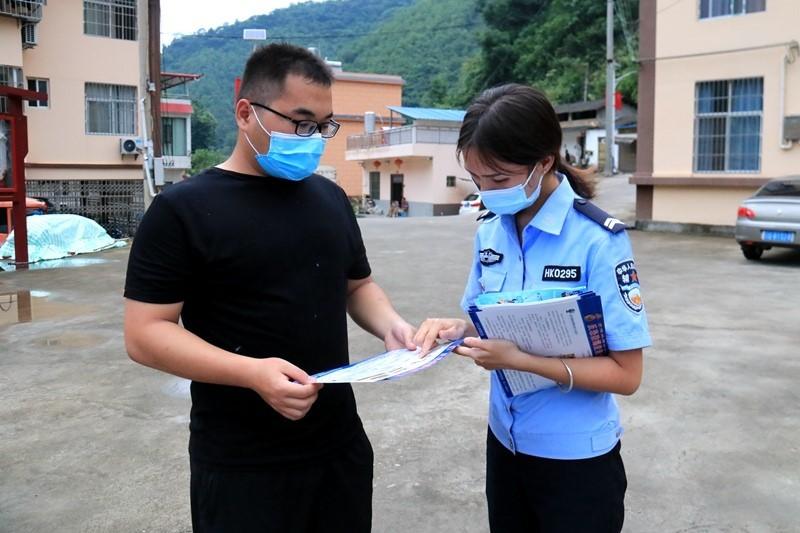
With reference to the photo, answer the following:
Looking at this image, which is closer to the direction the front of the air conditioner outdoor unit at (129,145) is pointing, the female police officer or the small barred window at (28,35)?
the female police officer

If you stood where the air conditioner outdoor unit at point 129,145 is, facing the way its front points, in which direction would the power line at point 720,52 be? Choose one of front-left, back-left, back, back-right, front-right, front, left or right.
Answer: front-left

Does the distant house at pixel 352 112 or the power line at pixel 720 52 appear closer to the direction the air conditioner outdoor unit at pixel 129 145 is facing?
the power line

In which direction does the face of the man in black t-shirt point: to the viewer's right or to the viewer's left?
to the viewer's right

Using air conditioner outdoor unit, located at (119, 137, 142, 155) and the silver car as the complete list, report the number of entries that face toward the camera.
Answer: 1

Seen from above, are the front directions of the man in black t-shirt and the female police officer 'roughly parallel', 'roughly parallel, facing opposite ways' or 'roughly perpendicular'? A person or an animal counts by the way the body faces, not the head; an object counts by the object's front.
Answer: roughly perpendicular

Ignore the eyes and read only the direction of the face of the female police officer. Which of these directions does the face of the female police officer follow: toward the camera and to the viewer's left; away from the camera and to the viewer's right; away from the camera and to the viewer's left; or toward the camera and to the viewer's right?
toward the camera and to the viewer's left

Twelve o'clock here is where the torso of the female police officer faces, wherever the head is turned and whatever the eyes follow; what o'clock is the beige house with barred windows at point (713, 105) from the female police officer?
The beige house with barred windows is roughly at 5 o'clock from the female police officer.

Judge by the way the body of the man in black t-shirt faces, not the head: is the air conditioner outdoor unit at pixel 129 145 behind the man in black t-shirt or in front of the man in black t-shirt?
behind

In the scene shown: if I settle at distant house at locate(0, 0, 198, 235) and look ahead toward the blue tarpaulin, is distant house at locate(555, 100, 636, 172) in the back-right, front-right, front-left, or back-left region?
back-left

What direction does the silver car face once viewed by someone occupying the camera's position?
facing away from the viewer and to the right of the viewer
